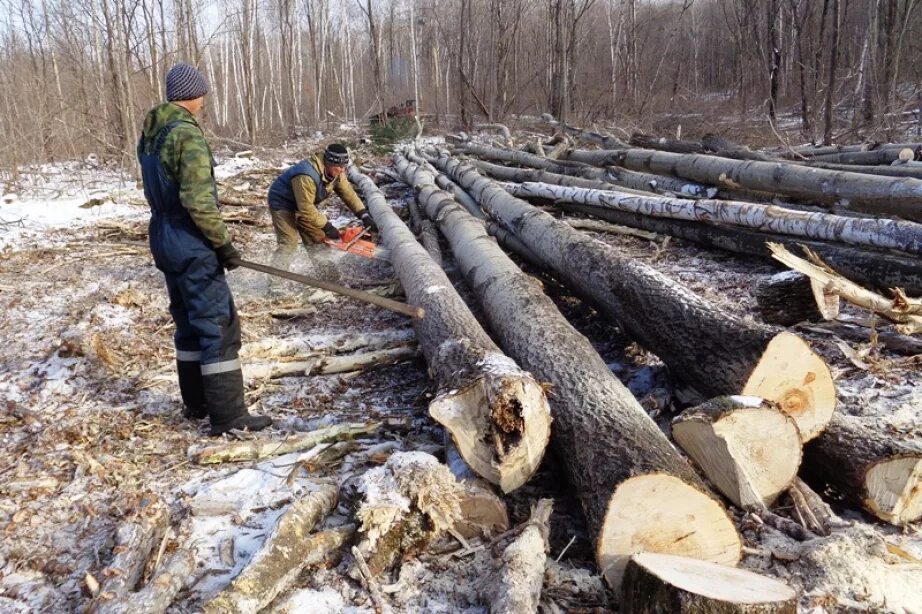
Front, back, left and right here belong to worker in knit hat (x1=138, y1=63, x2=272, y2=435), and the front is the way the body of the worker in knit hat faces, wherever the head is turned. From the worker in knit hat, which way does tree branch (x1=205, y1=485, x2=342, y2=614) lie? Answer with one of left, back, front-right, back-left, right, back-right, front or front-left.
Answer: back-right

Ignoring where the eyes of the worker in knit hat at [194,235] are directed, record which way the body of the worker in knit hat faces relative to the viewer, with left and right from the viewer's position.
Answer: facing away from the viewer and to the right of the viewer

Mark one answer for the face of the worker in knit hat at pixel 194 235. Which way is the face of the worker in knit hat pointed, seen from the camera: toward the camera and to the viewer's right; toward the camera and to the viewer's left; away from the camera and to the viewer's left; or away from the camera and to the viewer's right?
away from the camera and to the viewer's right

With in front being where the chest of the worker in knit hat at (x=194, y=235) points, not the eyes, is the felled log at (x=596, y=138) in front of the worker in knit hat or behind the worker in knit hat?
in front

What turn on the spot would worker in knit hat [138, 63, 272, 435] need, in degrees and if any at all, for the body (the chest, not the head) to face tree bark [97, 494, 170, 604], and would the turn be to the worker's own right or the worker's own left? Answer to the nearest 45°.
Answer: approximately 135° to the worker's own right

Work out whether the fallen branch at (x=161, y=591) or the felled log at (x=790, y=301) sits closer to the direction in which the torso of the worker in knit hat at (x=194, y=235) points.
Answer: the felled log
